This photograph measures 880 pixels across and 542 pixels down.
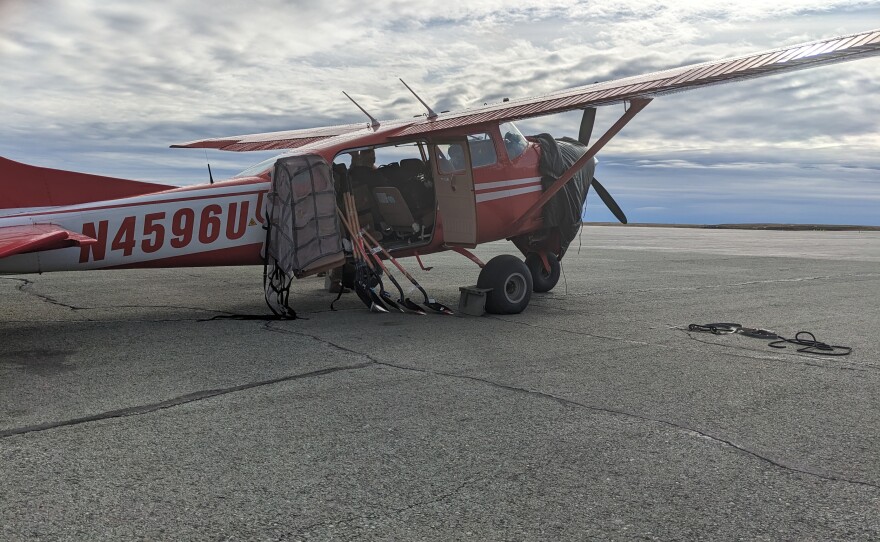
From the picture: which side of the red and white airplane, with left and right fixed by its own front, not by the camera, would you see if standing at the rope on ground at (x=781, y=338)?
right

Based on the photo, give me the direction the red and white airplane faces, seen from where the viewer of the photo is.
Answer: facing away from the viewer and to the right of the viewer
